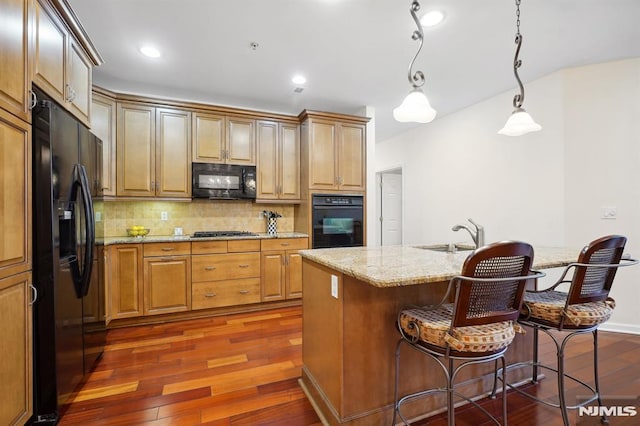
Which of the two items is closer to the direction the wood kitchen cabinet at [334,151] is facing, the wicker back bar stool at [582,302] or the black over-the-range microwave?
the wicker back bar stool

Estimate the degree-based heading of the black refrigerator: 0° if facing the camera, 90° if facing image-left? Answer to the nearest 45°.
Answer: approximately 270°

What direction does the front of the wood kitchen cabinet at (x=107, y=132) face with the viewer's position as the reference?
facing the viewer and to the right of the viewer

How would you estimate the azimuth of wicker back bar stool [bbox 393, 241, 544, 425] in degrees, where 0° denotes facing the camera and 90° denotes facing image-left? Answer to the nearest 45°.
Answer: approximately 135°

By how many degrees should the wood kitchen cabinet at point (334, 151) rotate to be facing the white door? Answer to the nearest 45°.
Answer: approximately 135° to its left

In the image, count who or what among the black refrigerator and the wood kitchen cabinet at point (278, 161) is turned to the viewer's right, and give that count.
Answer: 1

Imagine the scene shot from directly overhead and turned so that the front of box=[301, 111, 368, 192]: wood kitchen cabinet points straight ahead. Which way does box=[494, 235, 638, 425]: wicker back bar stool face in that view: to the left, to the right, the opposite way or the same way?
the opposite way

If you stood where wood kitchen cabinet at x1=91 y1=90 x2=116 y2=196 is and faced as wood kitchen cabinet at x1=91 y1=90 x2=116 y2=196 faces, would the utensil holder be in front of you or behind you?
in front

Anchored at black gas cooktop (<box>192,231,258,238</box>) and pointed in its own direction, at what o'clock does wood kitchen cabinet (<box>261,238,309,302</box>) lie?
The wood kitchen cabinet is roughly at 10 o'clock from the black gas cooktop.

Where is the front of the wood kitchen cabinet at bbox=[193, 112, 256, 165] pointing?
toward the camera

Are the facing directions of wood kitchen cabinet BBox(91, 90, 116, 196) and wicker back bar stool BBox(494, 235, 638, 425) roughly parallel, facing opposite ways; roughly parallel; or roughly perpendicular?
roughly perpendicular

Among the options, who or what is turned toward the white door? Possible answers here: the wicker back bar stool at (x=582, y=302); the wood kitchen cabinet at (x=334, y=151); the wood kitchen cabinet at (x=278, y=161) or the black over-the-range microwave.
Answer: the wicker back bar stool

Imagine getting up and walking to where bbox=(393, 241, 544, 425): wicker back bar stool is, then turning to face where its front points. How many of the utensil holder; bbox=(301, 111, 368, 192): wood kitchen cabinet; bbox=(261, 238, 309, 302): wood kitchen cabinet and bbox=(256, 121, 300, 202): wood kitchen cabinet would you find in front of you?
4

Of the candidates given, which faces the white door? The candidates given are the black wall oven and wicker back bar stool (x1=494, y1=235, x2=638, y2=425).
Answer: the wicker back bar stool

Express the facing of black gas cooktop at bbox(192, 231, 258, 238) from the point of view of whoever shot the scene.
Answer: facing the viewer

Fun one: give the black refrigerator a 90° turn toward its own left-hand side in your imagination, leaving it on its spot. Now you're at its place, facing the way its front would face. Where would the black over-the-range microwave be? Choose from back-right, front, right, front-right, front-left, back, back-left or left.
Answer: front-right

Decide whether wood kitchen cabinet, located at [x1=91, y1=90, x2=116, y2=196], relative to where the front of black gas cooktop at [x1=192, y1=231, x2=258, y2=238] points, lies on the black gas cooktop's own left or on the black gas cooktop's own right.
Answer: on the black gas cooktop's own right

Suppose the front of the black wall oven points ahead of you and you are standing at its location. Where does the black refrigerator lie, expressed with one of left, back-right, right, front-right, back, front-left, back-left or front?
front-right

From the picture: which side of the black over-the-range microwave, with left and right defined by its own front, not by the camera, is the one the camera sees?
front

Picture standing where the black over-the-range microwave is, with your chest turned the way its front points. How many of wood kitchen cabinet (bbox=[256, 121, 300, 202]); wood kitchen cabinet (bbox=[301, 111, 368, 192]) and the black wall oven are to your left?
3

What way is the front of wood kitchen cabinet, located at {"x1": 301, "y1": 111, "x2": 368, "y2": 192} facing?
toward the camera
